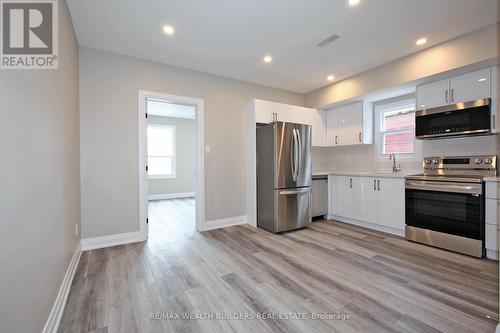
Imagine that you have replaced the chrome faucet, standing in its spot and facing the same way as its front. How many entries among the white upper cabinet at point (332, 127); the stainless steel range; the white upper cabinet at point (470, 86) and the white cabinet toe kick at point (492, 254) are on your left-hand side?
3

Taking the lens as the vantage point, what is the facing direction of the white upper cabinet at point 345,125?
facing the viewer and to the left of the viewer

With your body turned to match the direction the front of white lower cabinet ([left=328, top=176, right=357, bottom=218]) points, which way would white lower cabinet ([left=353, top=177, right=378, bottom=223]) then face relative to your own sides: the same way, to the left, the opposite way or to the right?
the same way

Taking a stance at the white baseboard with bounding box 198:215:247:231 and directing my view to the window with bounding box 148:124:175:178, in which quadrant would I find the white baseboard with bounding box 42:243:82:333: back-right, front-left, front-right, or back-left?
back-left

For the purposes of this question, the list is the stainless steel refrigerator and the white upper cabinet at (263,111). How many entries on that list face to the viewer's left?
0

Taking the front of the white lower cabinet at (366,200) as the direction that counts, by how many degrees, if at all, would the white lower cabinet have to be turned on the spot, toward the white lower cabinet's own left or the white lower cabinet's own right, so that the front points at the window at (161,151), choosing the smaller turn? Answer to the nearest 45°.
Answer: approximately 45° to the white lower cabinet's own right

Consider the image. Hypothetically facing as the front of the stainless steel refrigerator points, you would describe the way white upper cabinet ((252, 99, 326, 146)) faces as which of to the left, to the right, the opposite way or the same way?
the same way

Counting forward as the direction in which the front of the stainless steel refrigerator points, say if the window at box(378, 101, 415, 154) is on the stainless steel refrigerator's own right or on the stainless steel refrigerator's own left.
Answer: on the stainless steel refrigerator's own left

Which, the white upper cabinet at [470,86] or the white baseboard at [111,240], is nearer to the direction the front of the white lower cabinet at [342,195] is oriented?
the white baseboard

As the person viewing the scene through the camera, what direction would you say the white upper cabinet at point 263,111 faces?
facing the viewer and to the right of the viewer

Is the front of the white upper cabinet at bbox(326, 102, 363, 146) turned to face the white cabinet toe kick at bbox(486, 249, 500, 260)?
no

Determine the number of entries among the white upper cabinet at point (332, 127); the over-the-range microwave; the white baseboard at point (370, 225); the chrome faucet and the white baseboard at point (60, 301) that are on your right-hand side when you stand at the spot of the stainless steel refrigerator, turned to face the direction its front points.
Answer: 1
